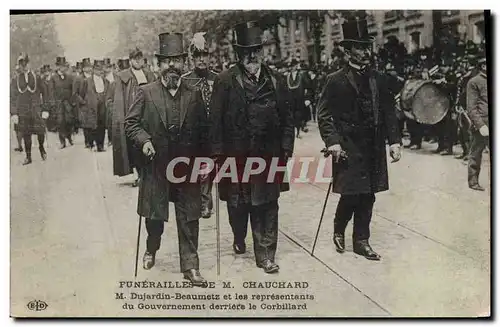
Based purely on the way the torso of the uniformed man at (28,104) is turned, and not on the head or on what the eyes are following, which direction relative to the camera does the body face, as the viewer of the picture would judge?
toward the camera

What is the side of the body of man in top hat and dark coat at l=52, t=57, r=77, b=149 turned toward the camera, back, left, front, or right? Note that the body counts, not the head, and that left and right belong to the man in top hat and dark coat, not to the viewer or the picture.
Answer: front

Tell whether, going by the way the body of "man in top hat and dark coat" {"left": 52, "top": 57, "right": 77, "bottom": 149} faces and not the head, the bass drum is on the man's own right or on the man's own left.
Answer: on the man's own left
